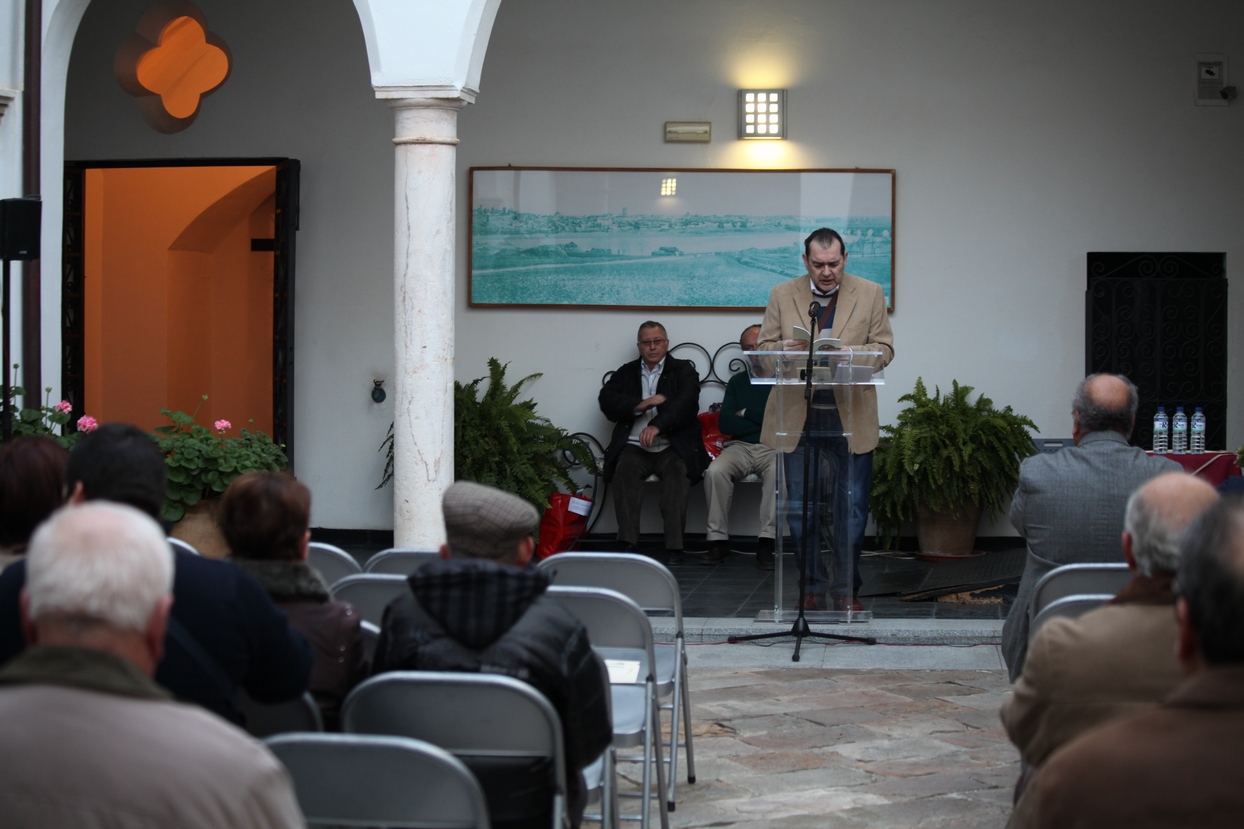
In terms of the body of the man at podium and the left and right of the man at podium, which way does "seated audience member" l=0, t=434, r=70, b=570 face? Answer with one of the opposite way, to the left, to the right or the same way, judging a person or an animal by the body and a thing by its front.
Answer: the opposite way

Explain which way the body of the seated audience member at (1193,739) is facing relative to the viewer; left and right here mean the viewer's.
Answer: facing away from the viewer

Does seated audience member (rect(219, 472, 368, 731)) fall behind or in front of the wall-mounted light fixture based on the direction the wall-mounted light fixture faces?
in front

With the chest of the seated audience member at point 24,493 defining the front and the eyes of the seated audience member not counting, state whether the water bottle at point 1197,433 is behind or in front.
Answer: in front

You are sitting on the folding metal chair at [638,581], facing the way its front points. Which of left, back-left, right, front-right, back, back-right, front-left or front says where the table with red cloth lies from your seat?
front-right

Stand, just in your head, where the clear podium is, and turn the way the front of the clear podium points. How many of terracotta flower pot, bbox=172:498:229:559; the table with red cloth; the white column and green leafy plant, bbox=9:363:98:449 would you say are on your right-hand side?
3

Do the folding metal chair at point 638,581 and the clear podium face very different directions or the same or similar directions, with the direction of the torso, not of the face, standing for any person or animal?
very different directions

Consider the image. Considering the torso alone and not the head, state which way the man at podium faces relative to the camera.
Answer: toward the camera

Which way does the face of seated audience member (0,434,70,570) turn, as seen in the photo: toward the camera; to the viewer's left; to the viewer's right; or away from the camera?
away from the camera

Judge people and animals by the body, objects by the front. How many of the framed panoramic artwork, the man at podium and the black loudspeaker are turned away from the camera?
0

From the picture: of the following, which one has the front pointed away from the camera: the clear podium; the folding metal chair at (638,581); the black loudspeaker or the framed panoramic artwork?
the folding metal chair

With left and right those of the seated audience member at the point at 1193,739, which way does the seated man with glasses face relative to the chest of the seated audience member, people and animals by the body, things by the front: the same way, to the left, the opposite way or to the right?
the opposite way

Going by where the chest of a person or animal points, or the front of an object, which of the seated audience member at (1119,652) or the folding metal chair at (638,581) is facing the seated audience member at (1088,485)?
the seated audience member at (1119,652)

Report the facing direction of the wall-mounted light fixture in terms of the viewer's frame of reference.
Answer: facing the viewer

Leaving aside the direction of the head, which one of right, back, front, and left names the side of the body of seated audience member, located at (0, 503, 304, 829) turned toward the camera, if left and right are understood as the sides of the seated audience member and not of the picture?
back
